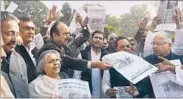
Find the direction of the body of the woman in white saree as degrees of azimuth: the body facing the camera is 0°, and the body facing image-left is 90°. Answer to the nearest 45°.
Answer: approximately 315°

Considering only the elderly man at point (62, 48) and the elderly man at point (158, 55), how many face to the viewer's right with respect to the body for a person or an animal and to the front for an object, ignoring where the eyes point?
1

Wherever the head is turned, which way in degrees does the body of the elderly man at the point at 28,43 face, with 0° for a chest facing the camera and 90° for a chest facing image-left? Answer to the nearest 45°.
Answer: approximately 315°

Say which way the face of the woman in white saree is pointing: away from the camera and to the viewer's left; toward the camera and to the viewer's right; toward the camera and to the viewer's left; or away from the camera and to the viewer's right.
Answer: toward the camera and to the viewer's right

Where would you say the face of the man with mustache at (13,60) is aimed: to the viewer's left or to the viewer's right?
to the viewer's right
